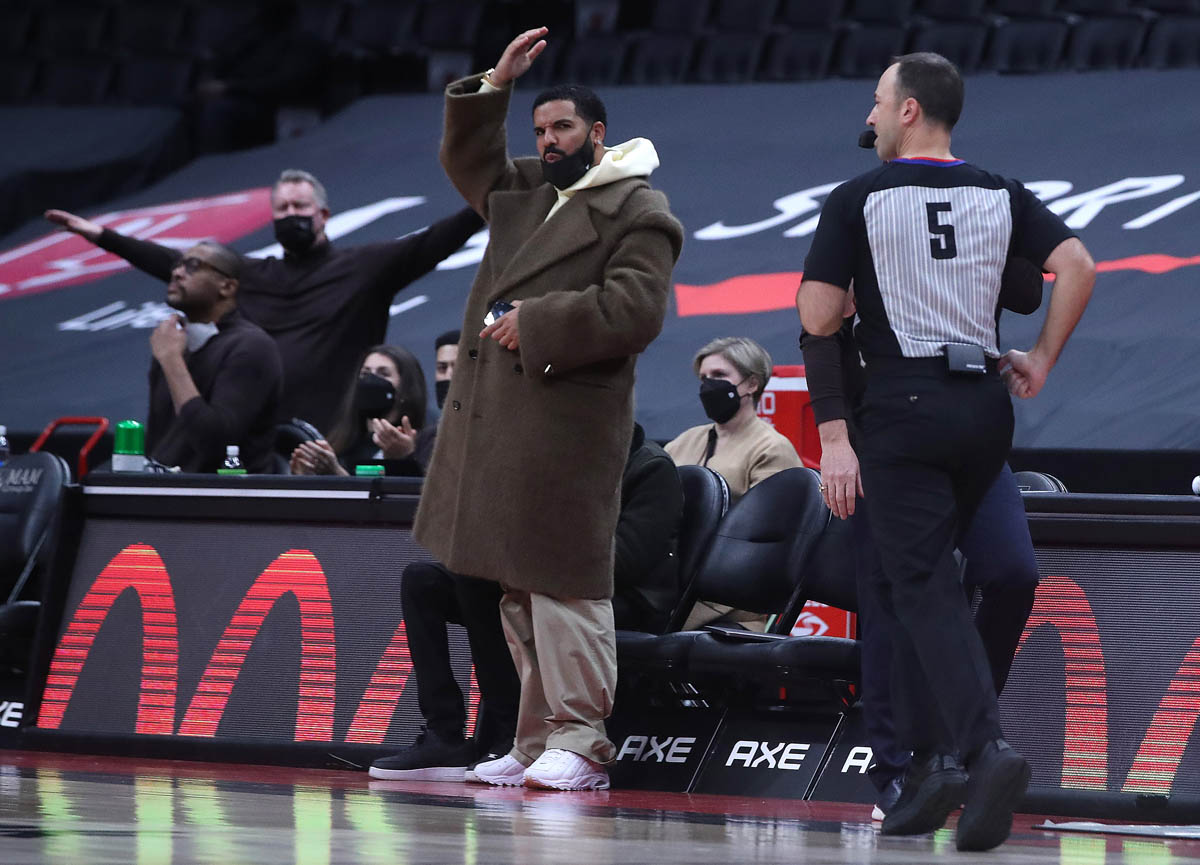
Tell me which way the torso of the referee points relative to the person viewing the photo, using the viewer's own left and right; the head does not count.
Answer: facing away from the viewer and to the left of the viewer

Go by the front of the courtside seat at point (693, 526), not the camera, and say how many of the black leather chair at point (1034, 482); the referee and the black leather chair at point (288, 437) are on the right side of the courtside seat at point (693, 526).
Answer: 1

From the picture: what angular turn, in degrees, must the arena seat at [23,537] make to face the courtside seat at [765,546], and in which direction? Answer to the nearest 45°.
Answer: approximately 90° to its left

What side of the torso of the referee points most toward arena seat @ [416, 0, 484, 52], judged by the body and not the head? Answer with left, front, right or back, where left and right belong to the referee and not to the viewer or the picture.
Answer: front

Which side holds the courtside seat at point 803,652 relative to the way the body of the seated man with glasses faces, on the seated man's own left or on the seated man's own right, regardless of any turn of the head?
on the seated man's own left

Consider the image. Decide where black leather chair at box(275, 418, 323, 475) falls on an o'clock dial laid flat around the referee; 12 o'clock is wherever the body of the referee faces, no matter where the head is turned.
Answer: The black leather chair is roughly at 12 o'clock from the referee.

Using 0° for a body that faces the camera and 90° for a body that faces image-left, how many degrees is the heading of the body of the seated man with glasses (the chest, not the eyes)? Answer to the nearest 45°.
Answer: approximately 45°

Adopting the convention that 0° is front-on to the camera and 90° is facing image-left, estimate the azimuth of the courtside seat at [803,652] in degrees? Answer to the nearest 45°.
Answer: approximately 45°

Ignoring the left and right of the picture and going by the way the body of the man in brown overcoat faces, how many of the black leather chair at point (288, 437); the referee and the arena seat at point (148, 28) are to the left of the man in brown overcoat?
1

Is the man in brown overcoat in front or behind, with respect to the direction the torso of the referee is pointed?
in front

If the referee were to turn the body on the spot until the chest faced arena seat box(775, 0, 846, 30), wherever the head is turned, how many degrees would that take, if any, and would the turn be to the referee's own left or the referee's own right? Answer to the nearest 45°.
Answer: approximately 45° to the referee's own right

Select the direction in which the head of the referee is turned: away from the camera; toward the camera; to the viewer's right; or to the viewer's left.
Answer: to the viewer's left

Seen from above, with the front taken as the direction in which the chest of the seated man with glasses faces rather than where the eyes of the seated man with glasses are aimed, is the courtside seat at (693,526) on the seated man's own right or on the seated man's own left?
on the seated man's own left

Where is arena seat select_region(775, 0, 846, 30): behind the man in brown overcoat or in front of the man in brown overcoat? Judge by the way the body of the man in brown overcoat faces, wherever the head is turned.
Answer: behind

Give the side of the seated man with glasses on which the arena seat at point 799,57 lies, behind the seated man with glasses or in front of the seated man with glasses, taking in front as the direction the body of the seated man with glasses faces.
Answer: behind
